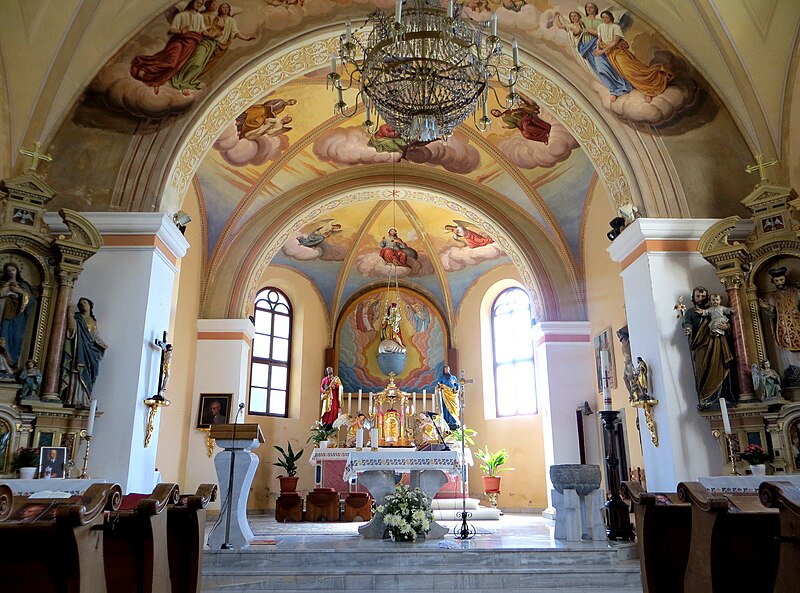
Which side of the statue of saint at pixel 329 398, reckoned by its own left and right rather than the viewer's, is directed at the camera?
front

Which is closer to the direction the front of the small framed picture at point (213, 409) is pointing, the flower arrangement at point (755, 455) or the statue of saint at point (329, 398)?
the flower arrangement

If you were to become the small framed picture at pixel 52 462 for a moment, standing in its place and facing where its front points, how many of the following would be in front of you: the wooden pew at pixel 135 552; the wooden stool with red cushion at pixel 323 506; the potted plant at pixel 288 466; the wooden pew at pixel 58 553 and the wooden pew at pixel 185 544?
3

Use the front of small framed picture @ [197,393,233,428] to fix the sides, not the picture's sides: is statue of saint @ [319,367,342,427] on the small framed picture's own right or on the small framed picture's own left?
on the small framed picture's own left

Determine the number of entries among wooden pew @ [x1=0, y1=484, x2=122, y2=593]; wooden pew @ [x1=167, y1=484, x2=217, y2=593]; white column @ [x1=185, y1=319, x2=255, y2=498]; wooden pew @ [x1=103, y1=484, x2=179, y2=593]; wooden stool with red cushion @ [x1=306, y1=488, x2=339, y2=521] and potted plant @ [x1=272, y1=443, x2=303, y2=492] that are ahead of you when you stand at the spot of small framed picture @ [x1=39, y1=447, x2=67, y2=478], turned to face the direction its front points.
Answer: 3

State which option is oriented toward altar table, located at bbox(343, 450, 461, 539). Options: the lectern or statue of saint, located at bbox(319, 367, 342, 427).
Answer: the statue of saint

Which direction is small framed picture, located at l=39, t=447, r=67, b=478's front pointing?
toward the camera

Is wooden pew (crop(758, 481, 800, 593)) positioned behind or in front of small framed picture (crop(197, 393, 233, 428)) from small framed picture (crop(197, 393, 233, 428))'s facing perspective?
in front

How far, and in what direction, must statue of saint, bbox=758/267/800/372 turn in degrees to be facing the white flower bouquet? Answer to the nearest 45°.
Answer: approximately 90° to its right

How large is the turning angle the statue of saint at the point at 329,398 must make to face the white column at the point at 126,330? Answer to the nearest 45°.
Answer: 0° — it already faces it

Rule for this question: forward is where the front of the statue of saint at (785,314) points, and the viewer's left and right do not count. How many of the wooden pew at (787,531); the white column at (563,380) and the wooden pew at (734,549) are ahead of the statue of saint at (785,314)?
2

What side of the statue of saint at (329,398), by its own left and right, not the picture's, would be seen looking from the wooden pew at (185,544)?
front
